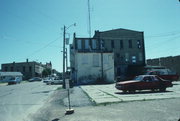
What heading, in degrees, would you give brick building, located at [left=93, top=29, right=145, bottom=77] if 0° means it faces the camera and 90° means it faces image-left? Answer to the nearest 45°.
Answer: approximately 0°

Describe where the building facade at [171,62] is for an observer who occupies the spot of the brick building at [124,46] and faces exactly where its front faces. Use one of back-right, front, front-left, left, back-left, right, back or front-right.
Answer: front-left

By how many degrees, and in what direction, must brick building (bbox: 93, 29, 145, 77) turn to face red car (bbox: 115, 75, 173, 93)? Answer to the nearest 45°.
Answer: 0° — it already faces it

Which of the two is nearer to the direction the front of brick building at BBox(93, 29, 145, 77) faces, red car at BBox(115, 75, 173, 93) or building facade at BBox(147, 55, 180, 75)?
the red car
